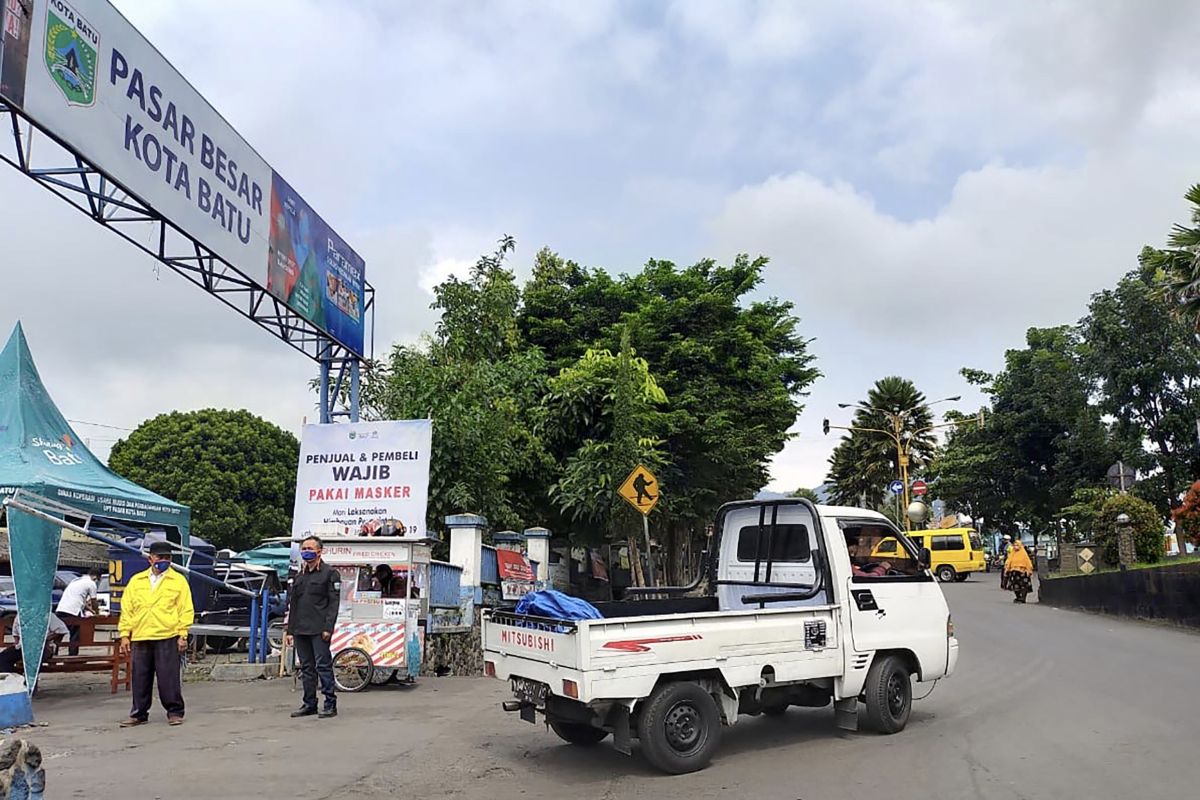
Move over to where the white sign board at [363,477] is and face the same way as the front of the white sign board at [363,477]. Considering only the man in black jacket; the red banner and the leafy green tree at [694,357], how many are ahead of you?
1

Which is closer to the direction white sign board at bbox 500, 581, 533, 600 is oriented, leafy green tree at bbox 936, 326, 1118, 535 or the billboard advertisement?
the billboard advertisement

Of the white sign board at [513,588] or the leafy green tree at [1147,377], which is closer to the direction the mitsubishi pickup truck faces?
the leafy green tree

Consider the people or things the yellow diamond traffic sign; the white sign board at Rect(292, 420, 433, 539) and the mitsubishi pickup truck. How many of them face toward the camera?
2

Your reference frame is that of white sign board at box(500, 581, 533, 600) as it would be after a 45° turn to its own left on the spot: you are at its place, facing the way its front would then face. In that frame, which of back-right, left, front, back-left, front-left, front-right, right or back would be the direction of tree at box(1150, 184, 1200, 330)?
front-left

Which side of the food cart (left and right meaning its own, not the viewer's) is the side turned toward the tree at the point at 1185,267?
left

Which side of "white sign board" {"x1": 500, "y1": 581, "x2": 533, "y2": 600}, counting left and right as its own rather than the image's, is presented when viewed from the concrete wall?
left

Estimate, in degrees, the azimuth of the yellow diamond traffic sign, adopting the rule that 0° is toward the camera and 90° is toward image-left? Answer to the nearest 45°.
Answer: approximately 0°

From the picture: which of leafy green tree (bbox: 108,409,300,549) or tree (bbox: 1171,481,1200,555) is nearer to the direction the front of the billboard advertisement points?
the tree

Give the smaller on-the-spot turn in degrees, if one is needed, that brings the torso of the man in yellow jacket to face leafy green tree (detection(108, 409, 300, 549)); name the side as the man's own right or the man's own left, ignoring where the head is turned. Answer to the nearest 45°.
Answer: approximately 180°

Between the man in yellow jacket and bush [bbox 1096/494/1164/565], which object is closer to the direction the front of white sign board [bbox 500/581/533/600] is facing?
the man in yellow jacket

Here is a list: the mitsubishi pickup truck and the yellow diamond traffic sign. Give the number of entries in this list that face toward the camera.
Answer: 1
